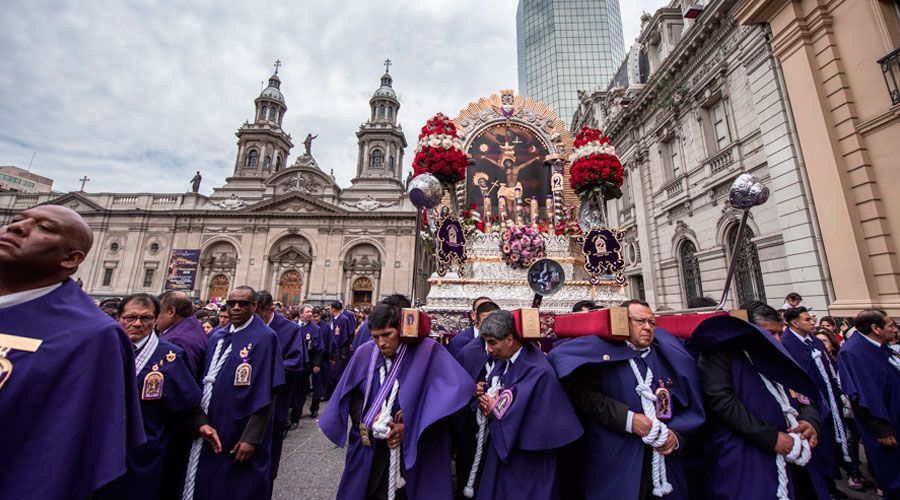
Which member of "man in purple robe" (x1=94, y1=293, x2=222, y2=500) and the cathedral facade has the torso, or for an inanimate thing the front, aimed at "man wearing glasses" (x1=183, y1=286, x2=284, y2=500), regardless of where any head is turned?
the cathedral facade

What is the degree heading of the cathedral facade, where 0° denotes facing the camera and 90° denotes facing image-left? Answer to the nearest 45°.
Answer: approximately 0°

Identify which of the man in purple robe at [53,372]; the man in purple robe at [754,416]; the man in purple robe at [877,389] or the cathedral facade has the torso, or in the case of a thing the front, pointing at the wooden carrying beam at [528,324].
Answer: the cathedral facade

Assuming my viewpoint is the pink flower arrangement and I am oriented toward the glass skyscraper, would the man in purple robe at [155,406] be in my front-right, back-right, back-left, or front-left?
back-left

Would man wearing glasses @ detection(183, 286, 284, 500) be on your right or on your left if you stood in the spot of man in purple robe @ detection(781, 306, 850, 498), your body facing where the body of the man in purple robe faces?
on your right

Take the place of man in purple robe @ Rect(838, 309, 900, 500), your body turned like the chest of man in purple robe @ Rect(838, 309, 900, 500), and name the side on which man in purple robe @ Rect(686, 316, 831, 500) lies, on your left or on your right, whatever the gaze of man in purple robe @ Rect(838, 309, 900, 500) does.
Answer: on your right

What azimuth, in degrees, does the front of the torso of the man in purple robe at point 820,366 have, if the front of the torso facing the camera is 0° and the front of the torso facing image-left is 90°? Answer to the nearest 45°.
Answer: approximately 315°

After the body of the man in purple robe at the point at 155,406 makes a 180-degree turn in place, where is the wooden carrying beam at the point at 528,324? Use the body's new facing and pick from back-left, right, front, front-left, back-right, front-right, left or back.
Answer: right

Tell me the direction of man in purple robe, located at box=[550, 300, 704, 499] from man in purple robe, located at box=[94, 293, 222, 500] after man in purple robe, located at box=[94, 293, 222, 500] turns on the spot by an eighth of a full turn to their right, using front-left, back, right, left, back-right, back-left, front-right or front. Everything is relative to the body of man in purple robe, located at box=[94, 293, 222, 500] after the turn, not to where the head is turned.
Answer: back-left
